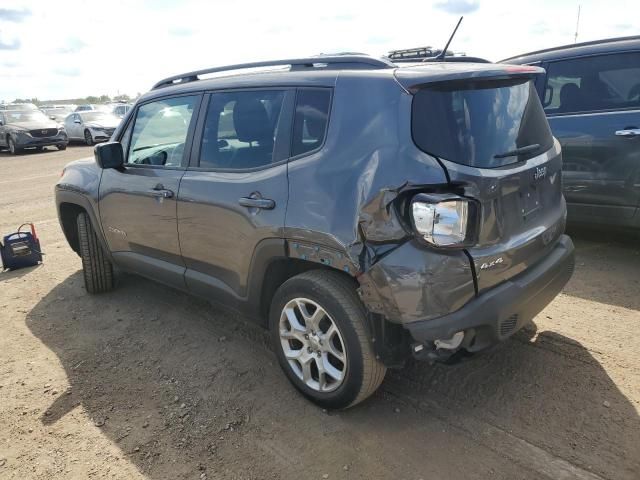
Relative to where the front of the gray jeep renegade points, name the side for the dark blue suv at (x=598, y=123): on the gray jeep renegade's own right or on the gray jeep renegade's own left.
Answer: on the gray jeep renegade's own right

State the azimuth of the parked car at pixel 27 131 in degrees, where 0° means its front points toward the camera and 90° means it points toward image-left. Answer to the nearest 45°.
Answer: approximately 315°

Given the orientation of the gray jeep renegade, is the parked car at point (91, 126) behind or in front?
in front

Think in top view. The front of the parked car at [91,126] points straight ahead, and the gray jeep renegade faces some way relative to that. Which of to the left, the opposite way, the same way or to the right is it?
the opposite way

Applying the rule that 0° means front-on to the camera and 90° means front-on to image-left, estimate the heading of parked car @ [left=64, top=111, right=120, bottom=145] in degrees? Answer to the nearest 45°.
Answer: approximately 315°

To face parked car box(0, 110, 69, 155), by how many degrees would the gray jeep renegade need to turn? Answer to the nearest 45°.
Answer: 0° — it already faces it

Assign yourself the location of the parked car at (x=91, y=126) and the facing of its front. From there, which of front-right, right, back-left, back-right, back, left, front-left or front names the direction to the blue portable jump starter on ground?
front-right

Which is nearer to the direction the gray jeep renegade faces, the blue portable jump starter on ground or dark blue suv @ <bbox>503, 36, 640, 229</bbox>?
the blue portable jump starter on ground

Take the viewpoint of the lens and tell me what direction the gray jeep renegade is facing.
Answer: facing away from the viewer and to the left of the viewer

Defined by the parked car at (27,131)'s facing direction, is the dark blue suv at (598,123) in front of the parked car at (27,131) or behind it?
in front

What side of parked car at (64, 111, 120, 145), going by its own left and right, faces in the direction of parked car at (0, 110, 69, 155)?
right
